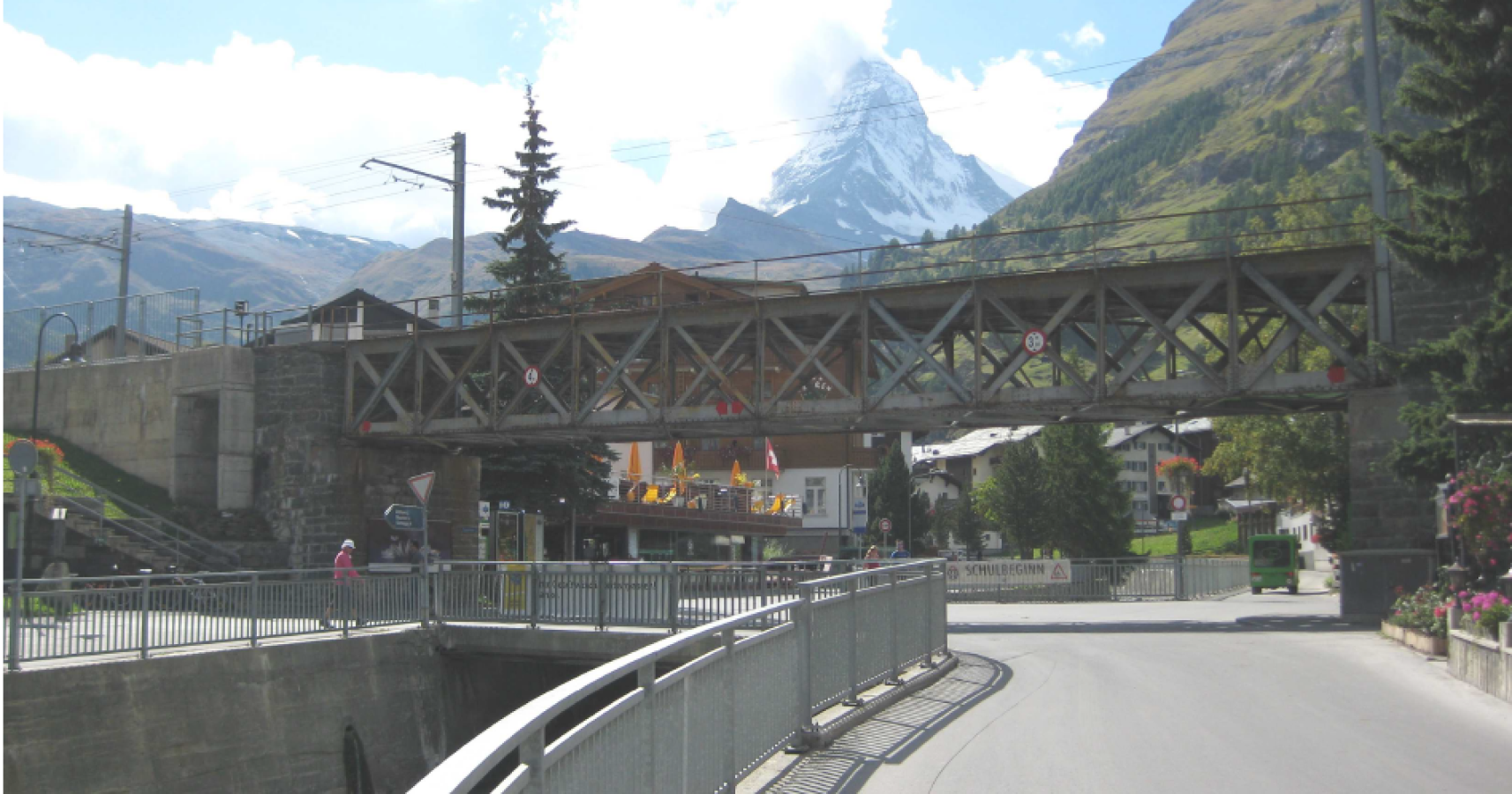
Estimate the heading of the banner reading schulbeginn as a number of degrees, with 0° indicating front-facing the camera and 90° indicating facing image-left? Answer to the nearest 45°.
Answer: approximately 0°

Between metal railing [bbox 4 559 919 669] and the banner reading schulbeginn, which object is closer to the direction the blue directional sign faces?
the metal railing

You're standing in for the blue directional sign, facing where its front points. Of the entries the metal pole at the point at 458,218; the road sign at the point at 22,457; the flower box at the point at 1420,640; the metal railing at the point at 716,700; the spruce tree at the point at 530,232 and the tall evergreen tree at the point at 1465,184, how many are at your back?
2

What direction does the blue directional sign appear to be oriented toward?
toward the camera

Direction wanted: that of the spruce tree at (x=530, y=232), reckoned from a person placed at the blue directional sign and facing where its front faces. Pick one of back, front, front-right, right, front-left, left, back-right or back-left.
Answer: back

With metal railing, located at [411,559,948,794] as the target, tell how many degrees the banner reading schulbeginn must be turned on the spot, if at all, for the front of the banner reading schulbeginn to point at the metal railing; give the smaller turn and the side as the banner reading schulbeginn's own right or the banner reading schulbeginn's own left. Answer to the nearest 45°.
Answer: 0° — it already faces it

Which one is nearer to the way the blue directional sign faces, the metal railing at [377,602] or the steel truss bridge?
the metal railing

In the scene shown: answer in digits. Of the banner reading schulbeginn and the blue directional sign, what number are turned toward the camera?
2
